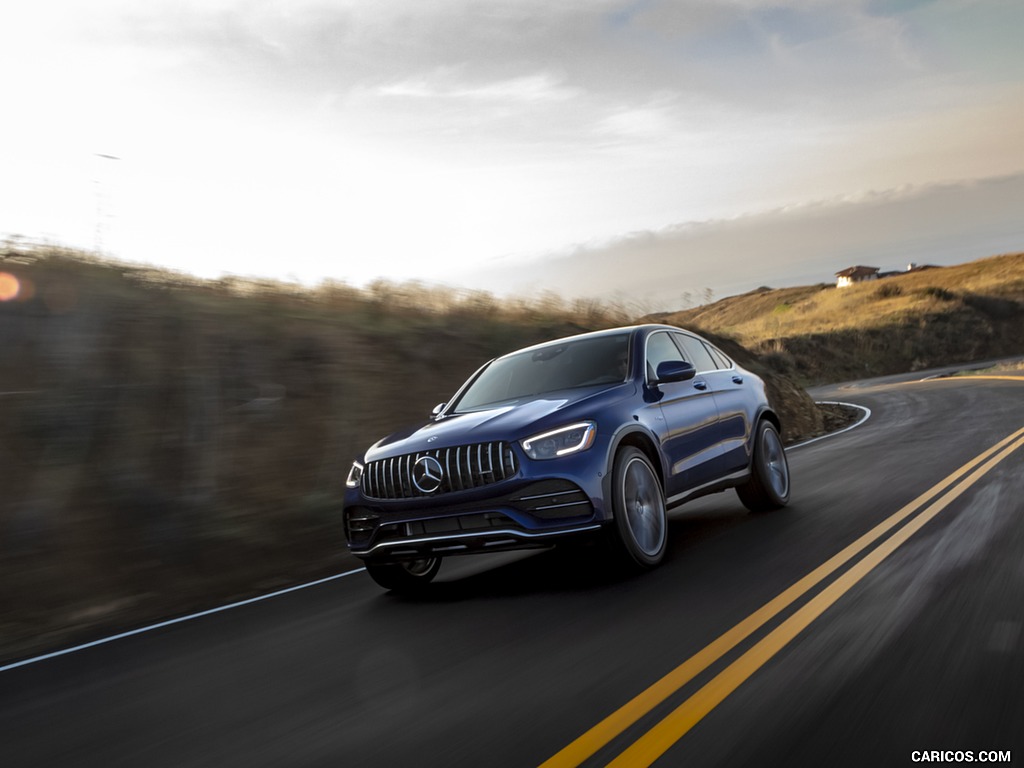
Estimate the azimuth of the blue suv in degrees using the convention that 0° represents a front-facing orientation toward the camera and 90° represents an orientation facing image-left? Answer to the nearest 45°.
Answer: approximately 45°
